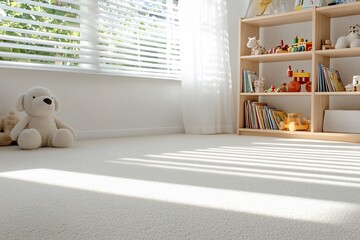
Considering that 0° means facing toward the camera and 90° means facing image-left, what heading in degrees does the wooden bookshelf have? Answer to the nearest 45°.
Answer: approximately 45°

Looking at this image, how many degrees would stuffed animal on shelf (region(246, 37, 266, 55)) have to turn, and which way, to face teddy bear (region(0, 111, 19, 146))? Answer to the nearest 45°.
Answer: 0° — it already faces it

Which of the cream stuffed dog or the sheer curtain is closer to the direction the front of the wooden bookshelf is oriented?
the cream stuffed dog

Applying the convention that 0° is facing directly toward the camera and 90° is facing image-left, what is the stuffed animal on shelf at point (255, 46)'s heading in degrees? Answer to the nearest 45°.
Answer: approximately 45°
